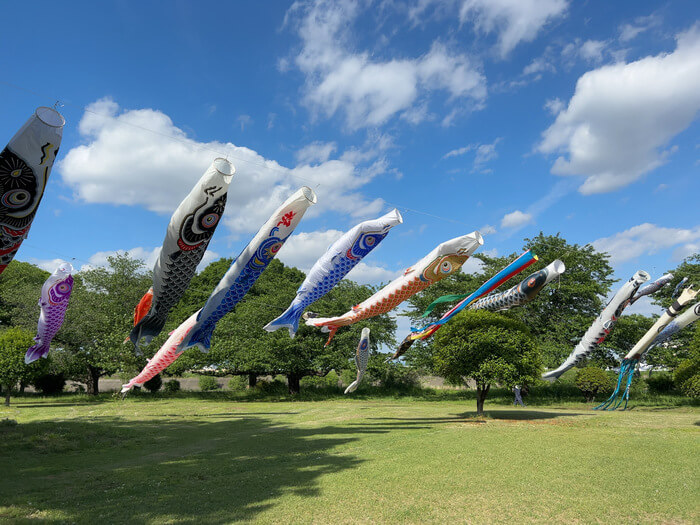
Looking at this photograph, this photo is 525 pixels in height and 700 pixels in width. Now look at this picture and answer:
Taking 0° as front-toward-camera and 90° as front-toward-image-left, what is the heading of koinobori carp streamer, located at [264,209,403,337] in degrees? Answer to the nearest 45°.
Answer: approximately 270°

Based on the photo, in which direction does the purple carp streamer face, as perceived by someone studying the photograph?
facing to the right of the viewer

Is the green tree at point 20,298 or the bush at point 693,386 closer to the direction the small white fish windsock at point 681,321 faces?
the bush

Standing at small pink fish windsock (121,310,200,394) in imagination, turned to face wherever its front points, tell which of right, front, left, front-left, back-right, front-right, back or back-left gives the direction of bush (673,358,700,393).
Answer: front

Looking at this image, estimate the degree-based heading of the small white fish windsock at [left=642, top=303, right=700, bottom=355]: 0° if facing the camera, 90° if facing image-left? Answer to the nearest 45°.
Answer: approximately 270°

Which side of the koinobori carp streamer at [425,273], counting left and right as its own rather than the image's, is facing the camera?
right

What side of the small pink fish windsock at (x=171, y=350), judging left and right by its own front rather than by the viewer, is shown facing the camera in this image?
right

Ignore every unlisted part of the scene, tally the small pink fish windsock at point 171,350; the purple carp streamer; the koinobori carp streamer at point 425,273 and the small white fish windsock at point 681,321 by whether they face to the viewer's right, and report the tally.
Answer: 4

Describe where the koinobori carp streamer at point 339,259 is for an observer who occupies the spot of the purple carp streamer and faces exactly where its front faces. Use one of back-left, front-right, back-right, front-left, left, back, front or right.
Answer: front-right

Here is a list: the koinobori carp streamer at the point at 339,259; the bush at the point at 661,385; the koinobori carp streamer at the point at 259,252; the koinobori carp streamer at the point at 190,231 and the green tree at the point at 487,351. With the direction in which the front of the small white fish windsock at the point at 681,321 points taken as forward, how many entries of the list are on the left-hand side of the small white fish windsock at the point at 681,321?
1

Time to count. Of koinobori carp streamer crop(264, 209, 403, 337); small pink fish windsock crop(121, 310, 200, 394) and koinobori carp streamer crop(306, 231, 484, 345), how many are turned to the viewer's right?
3
